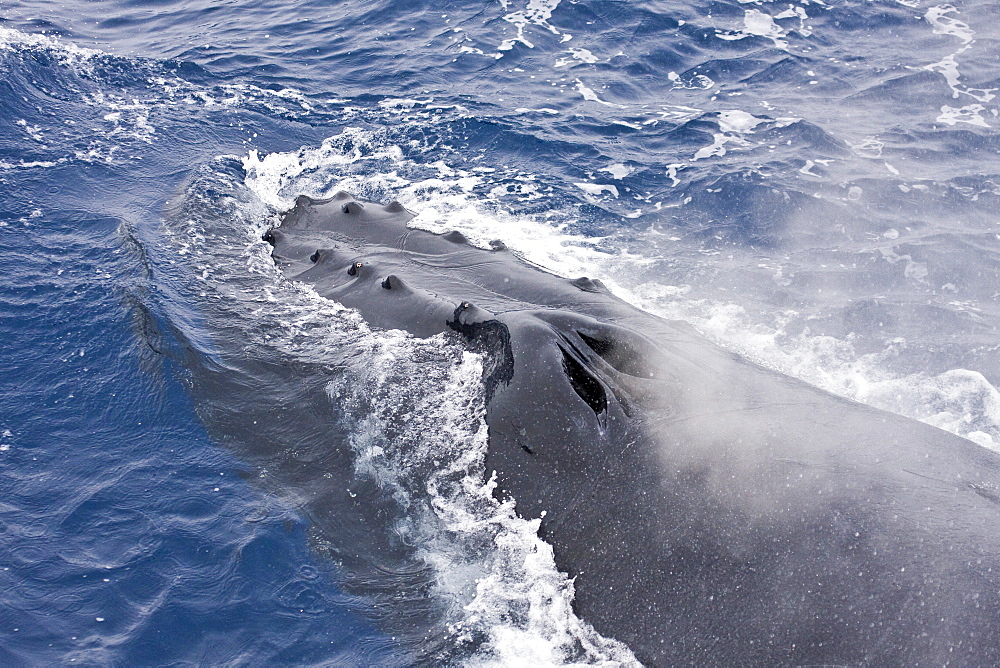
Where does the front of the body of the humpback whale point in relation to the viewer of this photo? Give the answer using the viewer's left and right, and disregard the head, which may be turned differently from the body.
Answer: facing away from the viewer and to the left of the viewer
